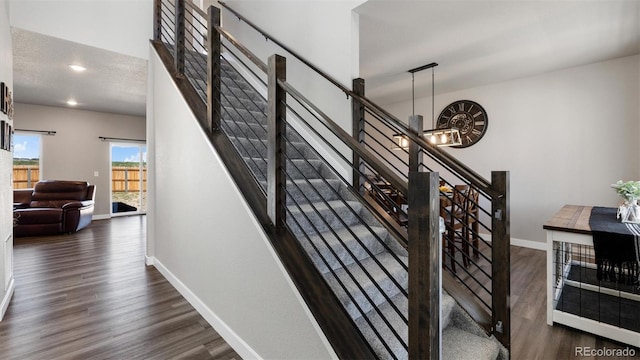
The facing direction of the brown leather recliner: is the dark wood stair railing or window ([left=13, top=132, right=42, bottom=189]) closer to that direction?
the dark wood stair railing

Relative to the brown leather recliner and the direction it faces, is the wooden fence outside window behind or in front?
behind

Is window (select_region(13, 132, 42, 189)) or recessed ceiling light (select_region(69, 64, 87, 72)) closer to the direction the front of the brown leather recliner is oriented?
the recessed ceiling light

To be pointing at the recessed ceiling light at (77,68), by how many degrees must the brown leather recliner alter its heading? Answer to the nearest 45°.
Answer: approximately 45° to its left

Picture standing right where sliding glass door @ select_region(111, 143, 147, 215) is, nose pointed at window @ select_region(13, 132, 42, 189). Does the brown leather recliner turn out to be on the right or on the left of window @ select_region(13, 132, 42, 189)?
left

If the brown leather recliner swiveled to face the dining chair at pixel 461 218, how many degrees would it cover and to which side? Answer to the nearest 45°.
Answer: approximately 90° to its left

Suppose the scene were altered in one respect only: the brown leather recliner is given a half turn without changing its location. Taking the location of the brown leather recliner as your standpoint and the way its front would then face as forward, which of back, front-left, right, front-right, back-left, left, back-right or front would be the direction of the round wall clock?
right
